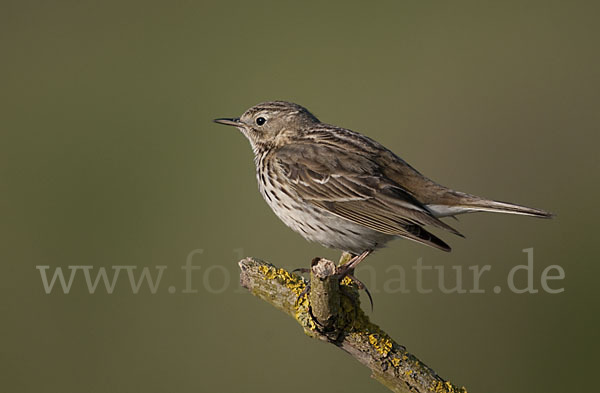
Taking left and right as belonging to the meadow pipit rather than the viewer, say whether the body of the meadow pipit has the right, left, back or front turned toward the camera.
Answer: left
